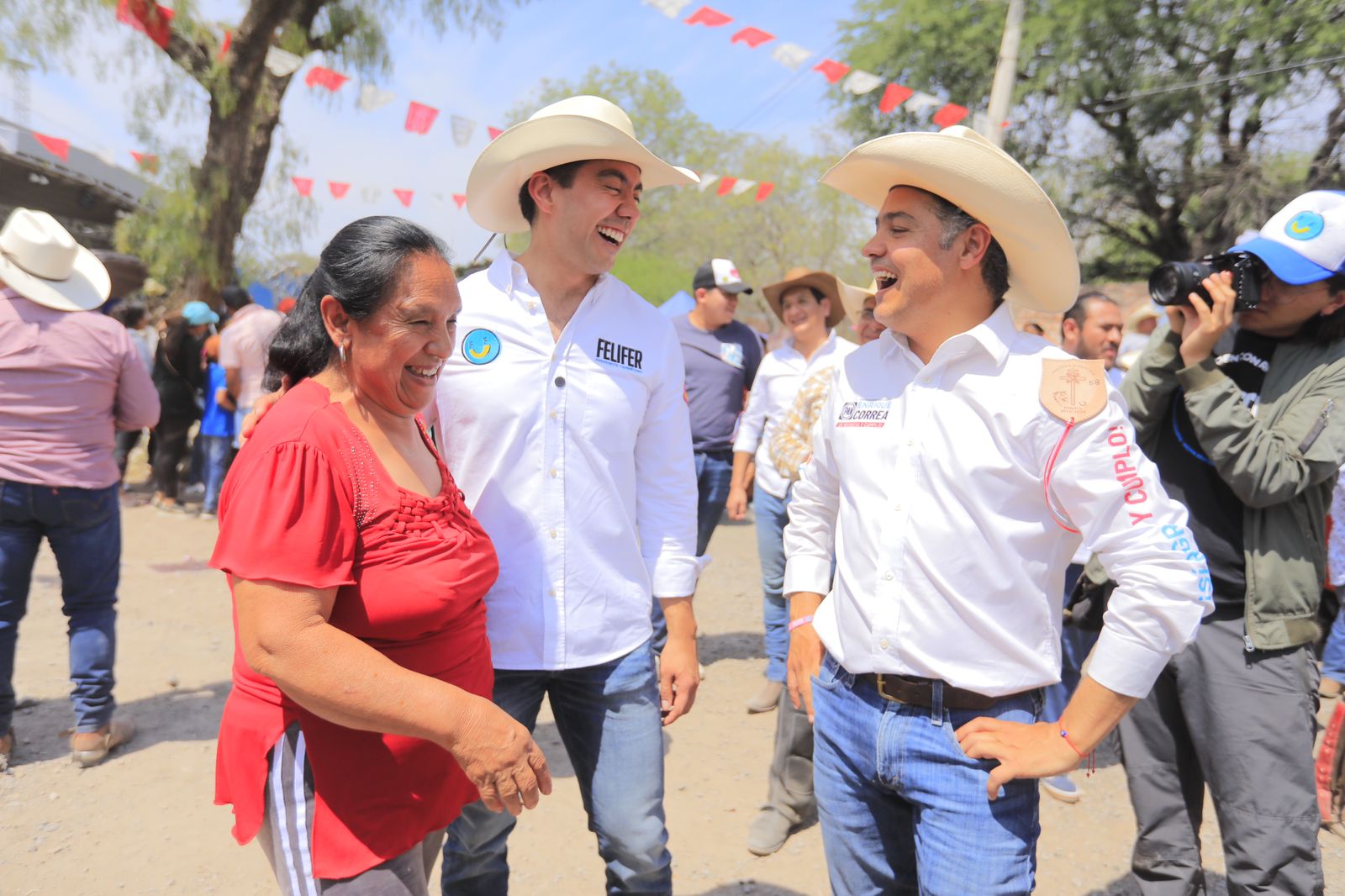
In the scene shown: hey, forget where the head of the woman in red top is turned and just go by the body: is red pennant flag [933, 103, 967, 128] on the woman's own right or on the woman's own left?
on the woman's own left

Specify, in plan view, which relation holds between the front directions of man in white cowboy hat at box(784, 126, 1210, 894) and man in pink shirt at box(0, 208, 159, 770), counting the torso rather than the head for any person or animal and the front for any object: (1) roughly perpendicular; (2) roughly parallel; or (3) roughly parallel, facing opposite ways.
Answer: roughly perpendicular

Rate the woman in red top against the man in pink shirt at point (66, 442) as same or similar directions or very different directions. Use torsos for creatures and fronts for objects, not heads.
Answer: very different directions

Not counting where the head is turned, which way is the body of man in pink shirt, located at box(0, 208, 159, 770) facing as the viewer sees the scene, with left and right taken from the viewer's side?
facing away from the viewer

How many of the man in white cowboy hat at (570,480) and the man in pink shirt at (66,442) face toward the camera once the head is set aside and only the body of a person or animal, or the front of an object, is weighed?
1

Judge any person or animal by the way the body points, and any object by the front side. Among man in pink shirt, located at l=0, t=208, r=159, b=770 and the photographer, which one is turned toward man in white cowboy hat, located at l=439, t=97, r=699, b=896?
the photographer

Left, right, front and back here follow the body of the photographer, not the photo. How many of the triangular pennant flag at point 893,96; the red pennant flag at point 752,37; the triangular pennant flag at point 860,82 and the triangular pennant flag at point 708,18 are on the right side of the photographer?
4

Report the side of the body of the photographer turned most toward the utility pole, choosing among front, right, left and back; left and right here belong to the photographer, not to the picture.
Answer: right

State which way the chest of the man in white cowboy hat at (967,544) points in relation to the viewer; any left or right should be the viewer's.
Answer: facing the viewer and to the left of the viewer

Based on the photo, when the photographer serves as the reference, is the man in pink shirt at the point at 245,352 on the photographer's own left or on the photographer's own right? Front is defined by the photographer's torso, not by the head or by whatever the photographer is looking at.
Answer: on the photographer's own right

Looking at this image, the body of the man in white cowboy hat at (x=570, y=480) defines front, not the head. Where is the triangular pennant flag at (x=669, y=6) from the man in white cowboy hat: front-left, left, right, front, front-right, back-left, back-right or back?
back

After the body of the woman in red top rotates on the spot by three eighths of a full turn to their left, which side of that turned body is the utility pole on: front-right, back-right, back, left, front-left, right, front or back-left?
front-right

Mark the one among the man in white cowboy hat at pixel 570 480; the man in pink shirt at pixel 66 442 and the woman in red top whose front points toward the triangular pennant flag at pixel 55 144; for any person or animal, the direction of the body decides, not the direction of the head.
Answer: the man in pink shirt

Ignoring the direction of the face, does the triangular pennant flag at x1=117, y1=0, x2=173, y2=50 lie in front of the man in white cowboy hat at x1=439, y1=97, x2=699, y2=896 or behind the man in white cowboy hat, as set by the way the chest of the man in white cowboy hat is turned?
behind

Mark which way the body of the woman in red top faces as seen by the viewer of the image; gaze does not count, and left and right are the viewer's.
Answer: facing the viewer and to the right of the viewer

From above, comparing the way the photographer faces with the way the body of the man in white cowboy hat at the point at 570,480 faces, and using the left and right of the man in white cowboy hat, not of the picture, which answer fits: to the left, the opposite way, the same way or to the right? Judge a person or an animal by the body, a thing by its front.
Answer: to the right

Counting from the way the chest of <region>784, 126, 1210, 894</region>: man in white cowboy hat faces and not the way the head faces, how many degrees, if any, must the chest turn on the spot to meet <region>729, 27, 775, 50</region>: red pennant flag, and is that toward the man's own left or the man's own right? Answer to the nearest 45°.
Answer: approximately 90° to the man's own right

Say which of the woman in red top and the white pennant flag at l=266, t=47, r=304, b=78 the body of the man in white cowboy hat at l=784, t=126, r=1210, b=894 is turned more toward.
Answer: the woman in red top
